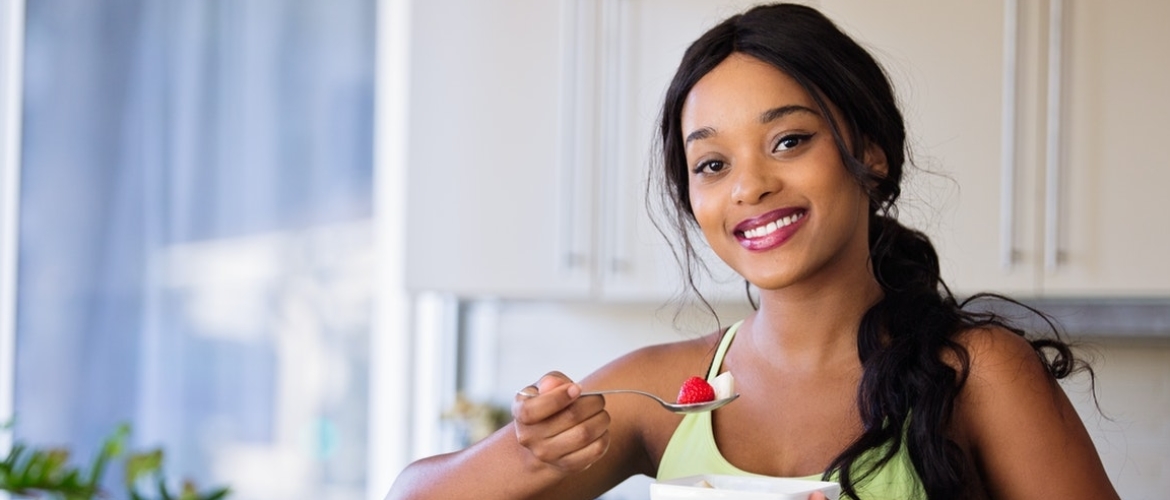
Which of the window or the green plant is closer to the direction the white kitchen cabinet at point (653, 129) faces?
the green plant

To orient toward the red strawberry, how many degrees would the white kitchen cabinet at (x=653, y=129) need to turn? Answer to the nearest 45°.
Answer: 0° — it already faces it

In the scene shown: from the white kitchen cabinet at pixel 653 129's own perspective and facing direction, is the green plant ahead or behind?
ahead

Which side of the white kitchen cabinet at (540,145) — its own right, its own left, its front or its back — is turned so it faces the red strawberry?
front

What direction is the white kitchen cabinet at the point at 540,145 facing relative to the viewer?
toward the camera

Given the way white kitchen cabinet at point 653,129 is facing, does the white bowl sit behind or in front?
in front

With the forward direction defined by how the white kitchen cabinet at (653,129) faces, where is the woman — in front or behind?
in front

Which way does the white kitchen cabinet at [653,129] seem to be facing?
toward the camera
